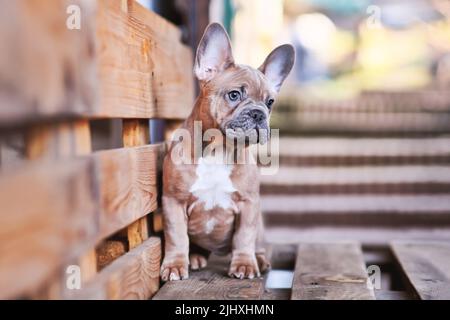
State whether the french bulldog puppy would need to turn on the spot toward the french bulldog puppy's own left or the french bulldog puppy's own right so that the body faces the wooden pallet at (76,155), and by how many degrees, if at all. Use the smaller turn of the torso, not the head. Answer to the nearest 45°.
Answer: approximately 45° to the french bulldog puppy's own right

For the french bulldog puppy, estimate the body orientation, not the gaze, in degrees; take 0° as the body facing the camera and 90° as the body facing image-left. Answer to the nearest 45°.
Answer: approximately 0°
